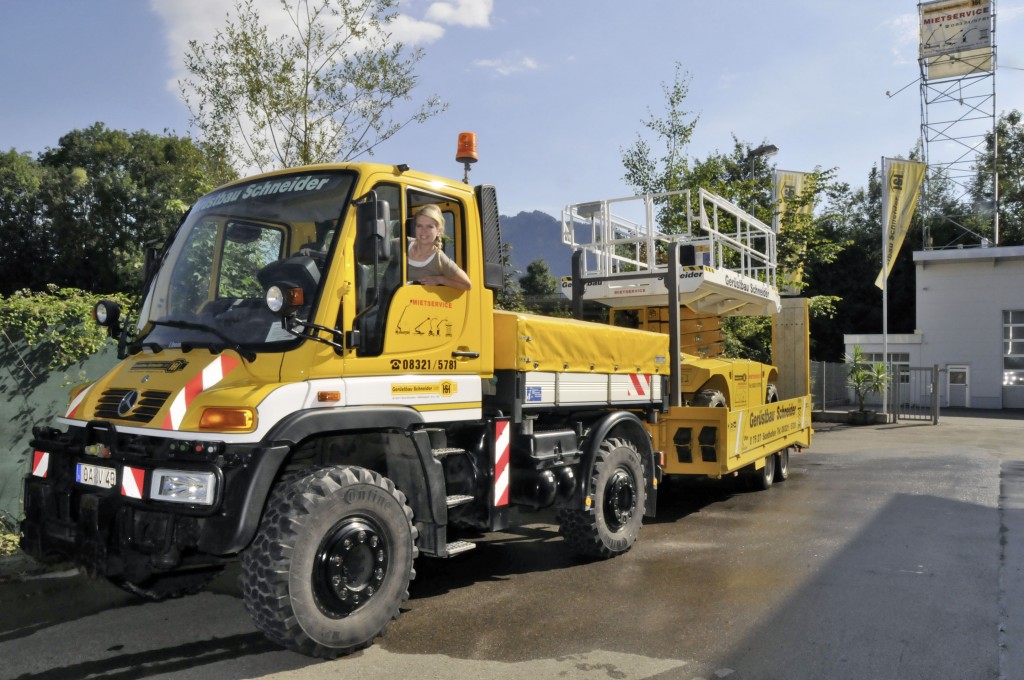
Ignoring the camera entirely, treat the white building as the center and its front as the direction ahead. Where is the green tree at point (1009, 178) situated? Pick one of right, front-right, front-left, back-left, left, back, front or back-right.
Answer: back

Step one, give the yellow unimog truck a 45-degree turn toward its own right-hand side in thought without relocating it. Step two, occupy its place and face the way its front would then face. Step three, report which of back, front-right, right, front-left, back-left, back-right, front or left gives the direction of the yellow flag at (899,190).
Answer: back-right

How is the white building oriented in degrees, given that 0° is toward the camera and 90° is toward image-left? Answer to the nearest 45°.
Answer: approximately 0°

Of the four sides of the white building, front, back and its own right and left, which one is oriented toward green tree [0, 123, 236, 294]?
right

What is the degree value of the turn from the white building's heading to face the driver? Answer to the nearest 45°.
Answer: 0° — it already faces them

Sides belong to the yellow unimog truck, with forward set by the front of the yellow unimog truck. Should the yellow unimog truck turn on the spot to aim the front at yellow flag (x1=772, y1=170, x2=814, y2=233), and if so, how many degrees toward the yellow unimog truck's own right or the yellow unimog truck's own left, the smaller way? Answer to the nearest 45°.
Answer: approximately 180°

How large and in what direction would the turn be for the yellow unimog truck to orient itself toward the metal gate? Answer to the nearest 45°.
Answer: approximately 180°

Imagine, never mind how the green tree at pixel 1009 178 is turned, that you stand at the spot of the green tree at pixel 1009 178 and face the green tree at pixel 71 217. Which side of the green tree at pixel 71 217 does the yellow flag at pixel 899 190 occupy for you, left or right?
left
